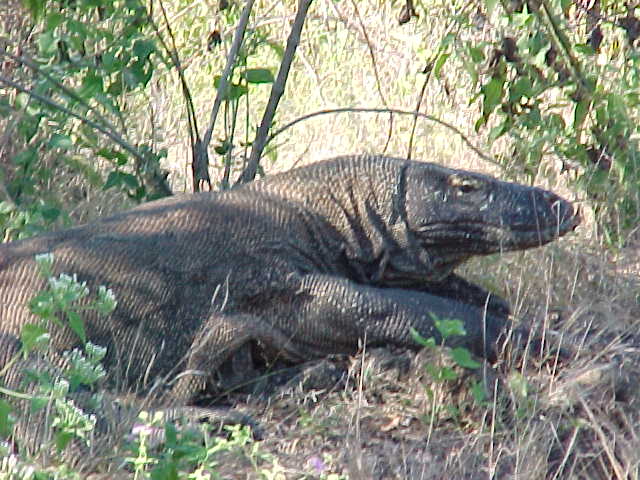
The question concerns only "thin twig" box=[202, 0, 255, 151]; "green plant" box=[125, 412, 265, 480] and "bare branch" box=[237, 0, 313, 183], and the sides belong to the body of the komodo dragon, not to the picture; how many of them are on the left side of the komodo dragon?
2

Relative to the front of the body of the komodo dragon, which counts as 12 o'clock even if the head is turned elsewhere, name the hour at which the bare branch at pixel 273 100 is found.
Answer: The bare branch is roughly at 9 o'clock from the komodo dragon.

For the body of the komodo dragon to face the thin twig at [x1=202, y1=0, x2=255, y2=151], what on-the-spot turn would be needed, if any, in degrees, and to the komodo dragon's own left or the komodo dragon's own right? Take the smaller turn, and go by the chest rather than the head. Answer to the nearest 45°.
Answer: approximately 90° to the komodo dragon's own left

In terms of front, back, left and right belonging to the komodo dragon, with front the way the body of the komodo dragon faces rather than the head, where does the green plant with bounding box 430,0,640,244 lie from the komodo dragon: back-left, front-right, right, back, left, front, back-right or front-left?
front-left

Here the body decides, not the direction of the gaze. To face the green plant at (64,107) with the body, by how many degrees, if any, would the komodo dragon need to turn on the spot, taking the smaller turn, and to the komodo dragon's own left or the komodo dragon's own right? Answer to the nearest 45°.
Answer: approximately 135° to the komodo dragon's own left

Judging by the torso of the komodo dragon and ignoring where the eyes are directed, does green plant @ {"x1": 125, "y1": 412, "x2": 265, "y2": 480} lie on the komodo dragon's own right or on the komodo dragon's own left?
on the komodo dragon's own right

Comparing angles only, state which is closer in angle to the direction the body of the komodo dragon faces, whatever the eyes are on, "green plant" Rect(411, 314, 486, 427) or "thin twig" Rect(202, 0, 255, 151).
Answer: the green plant

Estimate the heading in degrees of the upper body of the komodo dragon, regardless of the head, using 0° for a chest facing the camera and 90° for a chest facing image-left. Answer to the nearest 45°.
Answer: approximately 270°
